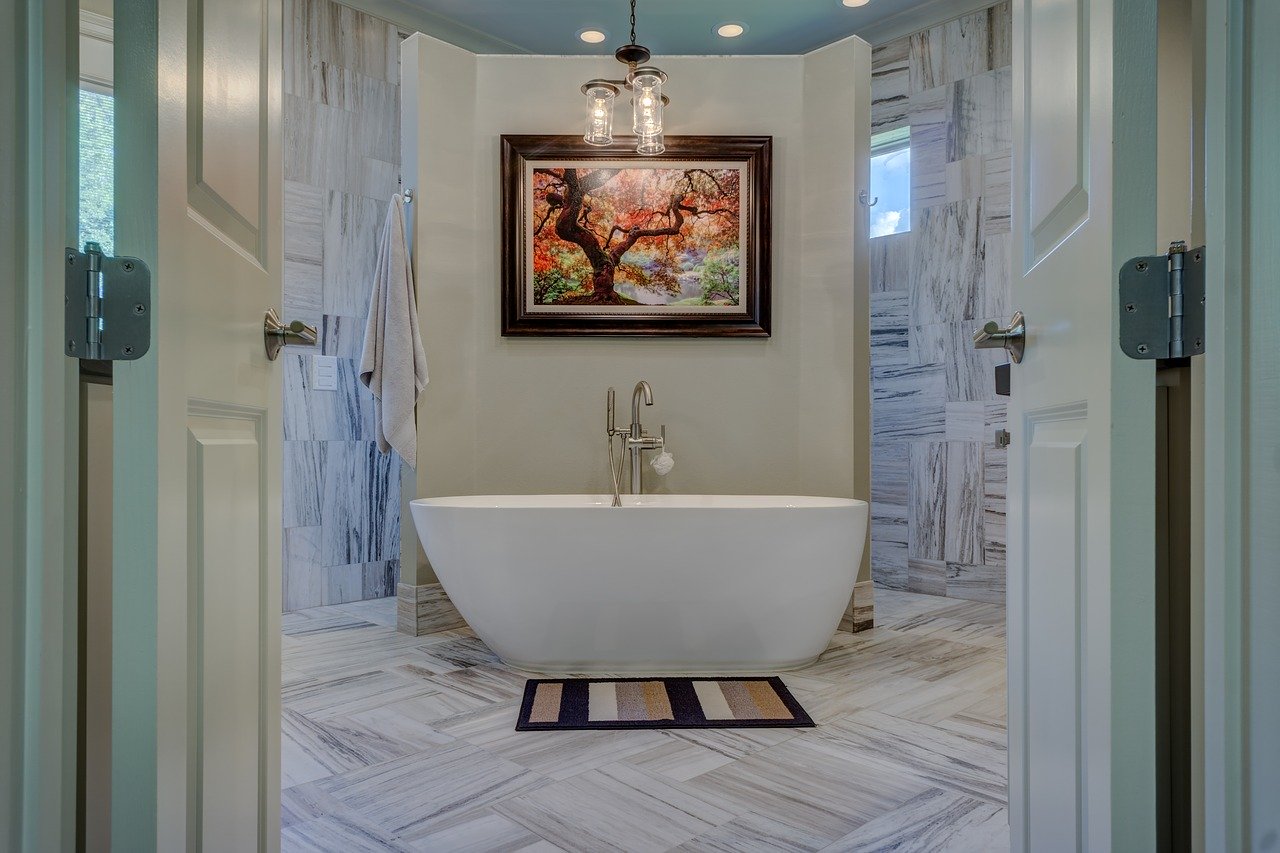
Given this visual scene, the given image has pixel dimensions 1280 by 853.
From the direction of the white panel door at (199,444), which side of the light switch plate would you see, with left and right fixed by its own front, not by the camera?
front

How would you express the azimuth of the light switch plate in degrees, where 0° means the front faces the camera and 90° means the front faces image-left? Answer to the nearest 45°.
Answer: approximately 0°

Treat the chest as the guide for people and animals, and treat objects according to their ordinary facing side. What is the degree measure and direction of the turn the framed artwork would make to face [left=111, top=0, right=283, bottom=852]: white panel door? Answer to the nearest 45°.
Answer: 0° — it already faces it

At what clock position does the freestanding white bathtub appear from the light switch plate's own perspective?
The freestanding white bathtub is roughly at 11 o'clock from the light switch plate.

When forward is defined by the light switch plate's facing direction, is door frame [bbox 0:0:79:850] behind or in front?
in front

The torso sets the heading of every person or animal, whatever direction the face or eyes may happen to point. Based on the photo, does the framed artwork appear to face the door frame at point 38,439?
yes

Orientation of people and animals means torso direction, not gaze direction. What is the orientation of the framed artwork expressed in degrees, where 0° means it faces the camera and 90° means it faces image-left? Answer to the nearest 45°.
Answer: approximately 0°

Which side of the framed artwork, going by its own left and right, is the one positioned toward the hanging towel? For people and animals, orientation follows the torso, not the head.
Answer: right

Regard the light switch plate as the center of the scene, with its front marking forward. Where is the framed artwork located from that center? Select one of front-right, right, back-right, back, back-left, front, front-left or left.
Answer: front-left

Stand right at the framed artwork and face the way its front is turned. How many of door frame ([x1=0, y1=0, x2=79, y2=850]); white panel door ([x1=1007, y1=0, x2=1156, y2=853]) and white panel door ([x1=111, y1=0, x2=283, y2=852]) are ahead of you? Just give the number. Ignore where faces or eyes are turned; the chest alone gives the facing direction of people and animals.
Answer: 3

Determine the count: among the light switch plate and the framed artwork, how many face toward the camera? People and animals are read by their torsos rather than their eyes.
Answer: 2
